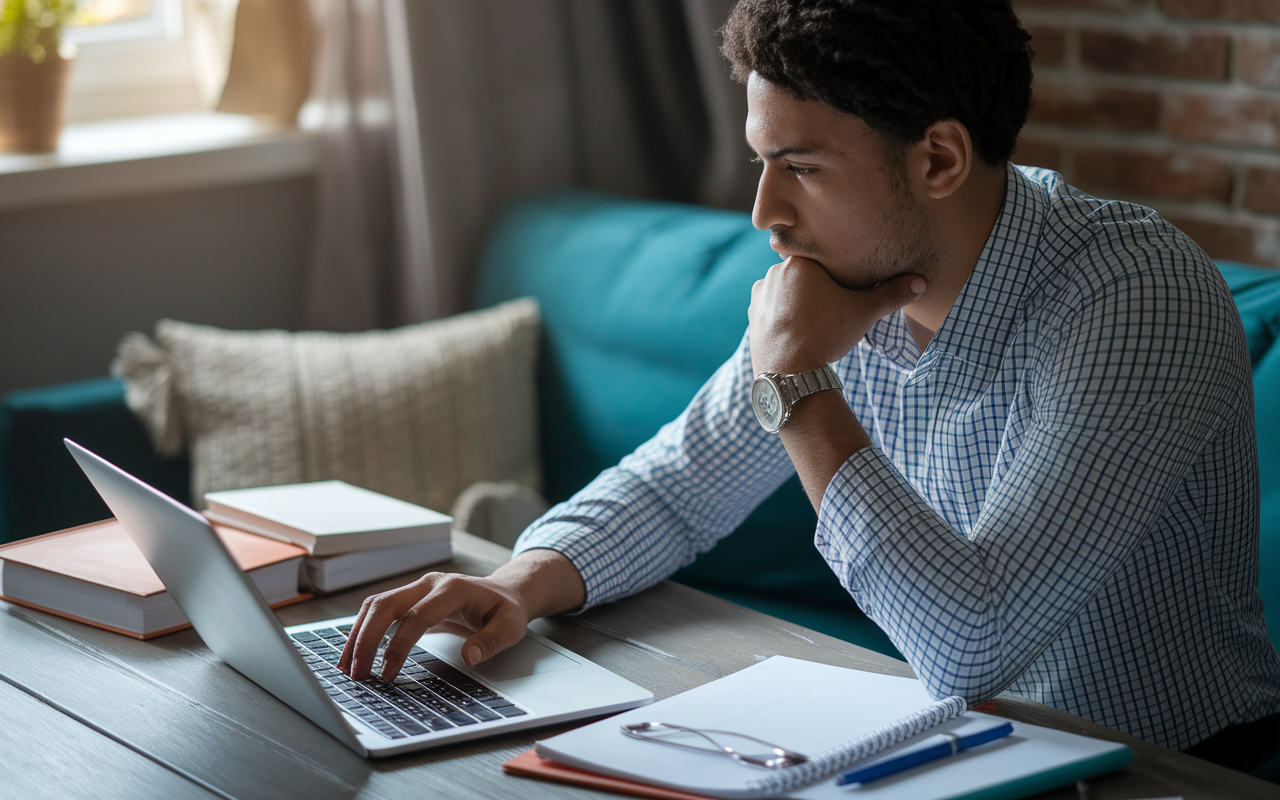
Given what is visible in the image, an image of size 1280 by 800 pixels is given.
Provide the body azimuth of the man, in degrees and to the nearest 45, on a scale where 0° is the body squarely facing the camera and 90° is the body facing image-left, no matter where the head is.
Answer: approximately 45°

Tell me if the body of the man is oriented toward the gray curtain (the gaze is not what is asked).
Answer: no

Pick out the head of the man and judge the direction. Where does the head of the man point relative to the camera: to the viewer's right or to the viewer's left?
to the viewer's left

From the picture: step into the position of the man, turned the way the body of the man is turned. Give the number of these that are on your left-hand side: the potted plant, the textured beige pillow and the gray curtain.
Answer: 0

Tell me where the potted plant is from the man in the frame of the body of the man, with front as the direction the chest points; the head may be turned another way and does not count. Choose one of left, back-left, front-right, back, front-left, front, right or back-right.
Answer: right
